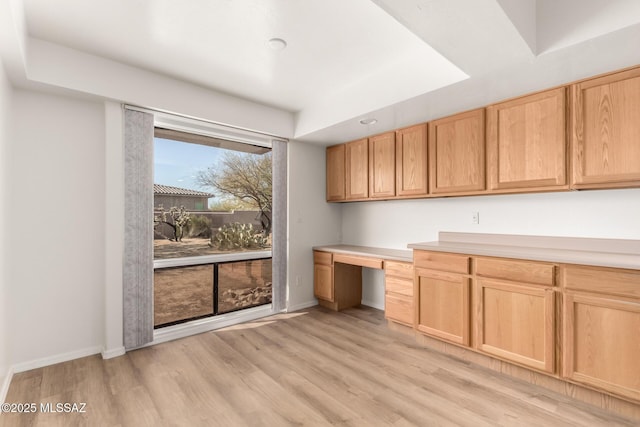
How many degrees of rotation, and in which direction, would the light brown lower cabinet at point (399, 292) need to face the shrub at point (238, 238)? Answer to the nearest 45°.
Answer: approximately 45° to its right

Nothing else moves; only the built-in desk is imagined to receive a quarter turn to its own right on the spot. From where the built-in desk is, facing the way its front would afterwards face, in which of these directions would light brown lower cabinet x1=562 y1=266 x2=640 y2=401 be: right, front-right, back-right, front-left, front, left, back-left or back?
back

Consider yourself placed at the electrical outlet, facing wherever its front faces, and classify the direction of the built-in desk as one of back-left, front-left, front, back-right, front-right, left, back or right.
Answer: front-right

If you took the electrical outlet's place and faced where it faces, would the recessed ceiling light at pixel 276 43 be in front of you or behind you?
in front

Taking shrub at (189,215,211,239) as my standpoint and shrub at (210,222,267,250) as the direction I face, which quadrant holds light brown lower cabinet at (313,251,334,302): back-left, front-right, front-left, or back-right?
front-right

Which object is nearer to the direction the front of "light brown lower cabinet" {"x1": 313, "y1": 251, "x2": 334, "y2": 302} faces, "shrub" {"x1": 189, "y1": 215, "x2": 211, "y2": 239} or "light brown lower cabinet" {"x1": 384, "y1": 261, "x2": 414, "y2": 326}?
the shrub

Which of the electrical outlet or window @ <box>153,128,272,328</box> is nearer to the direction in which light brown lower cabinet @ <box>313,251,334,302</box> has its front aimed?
the window

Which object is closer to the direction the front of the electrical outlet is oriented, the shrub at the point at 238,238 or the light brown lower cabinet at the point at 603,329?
the shrub

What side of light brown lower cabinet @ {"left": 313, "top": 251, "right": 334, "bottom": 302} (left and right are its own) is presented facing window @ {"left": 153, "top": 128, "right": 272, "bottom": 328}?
front

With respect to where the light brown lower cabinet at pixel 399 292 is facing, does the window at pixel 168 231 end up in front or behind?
in front

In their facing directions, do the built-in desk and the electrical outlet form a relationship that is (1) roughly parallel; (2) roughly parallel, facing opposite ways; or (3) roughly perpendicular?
roughly parallel

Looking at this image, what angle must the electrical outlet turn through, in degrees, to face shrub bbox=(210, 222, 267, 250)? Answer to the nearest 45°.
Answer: approximately 45° to its right

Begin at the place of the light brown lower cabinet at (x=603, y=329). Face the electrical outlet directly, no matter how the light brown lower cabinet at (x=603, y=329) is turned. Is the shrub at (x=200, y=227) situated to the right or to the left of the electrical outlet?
left

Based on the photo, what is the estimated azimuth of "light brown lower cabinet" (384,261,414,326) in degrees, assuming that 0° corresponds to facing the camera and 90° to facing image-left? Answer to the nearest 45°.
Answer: approximately 45°

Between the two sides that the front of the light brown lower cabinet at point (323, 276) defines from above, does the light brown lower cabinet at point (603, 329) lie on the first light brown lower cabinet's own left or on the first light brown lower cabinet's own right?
on the first light brown lower cabinet's own left
